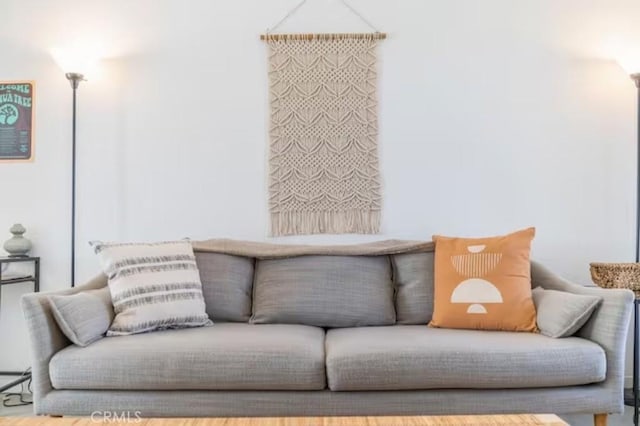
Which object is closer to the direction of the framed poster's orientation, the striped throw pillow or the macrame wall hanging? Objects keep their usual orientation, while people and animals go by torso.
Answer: the striped throw pillow

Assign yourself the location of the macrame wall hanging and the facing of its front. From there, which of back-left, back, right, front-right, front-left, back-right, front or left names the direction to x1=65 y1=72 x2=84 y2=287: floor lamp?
right

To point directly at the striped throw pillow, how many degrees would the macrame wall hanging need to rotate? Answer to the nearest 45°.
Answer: approximately 45° to its right

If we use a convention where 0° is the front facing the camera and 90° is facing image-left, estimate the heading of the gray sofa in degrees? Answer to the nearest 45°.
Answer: approximately 0°

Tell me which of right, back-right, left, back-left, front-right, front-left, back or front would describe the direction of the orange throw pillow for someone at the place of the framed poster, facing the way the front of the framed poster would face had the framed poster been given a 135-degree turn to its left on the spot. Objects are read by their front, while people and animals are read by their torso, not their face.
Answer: right

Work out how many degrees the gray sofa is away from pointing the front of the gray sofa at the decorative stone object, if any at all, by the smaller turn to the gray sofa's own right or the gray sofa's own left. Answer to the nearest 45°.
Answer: approximately 135° to the gray sofa's own right

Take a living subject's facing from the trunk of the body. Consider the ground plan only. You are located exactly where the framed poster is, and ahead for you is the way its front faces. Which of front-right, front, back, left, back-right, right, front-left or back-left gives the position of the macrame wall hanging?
front-left

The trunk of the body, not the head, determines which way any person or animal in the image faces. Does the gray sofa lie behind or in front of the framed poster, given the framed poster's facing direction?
in front

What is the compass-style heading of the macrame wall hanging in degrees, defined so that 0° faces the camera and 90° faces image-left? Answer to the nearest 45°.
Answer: approximately 0°

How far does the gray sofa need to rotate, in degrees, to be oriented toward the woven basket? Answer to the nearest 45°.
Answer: approximately 90° to its left
